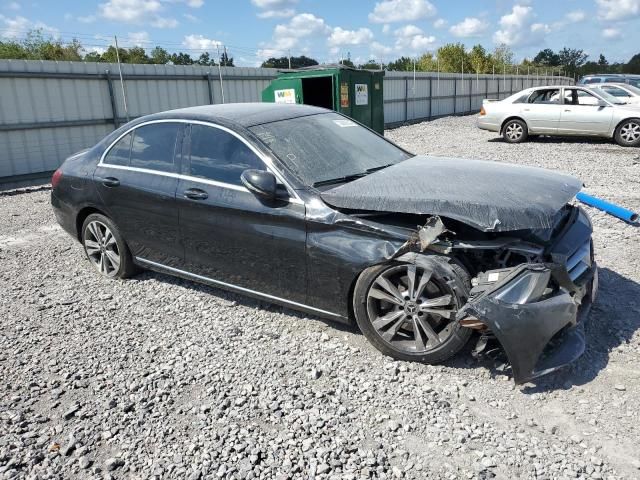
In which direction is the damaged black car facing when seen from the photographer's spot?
facing the viewer and to the right of the viewer

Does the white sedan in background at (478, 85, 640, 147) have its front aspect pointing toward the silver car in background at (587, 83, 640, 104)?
no

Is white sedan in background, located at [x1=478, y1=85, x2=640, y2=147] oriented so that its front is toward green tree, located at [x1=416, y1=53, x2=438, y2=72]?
no

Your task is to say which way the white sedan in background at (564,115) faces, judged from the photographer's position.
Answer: facing to the right of the viewer

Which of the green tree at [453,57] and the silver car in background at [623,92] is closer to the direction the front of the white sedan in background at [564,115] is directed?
the silver car in background

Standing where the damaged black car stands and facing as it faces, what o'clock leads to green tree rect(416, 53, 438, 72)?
The green tree is roughly at 8 o'clock from the damaged black car.

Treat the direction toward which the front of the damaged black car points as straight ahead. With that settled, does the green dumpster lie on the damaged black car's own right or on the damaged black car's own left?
on the damaged black car's own left

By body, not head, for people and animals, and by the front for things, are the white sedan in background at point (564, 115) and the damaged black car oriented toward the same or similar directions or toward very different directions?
same or similar directions

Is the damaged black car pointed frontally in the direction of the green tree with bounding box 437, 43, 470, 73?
no

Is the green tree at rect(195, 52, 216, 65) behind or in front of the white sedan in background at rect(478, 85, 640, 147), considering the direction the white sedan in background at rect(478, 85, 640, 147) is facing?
behind

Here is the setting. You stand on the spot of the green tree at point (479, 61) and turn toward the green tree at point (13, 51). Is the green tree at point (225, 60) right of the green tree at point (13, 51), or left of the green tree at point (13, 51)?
right

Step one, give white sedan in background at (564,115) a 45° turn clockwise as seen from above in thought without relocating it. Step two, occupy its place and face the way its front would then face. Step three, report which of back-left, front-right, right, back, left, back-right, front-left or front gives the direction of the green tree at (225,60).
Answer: back-right

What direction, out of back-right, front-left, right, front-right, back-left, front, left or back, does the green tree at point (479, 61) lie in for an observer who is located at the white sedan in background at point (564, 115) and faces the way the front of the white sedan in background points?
left

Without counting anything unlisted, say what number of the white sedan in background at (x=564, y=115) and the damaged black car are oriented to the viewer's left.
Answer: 0

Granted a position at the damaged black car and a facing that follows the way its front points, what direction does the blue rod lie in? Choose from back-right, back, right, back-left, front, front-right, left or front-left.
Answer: left

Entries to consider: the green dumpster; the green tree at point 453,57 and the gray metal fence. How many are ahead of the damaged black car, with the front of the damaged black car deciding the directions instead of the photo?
0
